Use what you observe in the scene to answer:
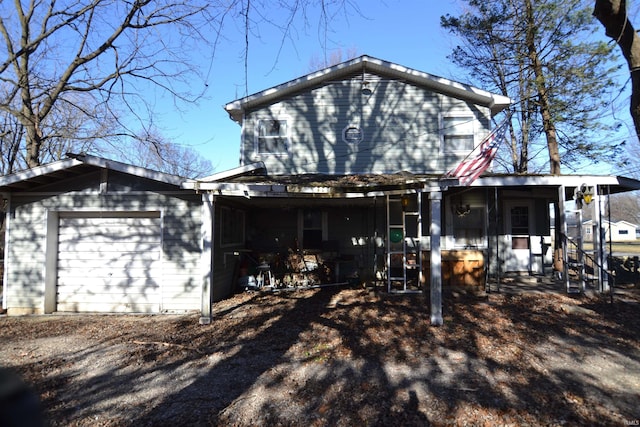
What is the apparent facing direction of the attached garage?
toward the camera

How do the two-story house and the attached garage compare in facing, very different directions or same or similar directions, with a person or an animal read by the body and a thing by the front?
same or similar directions

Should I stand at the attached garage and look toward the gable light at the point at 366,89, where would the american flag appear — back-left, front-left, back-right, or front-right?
front-right

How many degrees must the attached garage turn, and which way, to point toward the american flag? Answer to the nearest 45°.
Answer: approximately 45° to its left

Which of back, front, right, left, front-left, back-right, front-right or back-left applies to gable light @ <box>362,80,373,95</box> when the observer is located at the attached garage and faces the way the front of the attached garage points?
left
